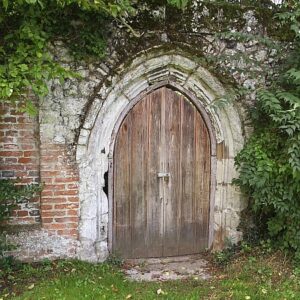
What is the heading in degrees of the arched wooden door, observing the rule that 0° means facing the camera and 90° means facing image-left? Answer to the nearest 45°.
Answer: approximately 0°
